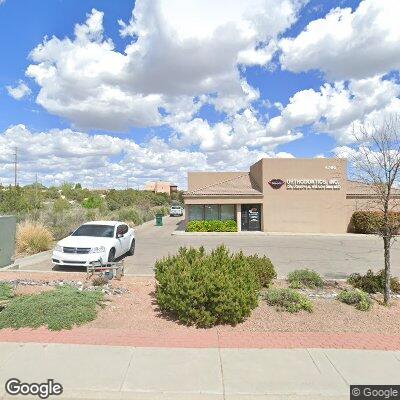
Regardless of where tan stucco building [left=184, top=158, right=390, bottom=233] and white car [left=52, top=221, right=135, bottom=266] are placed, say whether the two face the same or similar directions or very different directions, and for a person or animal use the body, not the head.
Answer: same or similar directions

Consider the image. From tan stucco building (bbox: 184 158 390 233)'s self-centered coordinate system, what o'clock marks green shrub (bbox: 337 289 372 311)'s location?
The green shrub is roughly at 12 o'clock from the tan stucco building.

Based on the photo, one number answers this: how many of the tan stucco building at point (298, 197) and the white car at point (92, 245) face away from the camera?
0

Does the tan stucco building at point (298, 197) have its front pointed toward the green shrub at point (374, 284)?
yes

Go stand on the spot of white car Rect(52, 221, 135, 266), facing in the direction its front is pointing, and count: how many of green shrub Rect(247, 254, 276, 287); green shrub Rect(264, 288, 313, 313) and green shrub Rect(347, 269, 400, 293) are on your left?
3

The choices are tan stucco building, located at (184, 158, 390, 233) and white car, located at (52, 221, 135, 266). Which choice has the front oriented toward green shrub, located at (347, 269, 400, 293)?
the tan stucco building

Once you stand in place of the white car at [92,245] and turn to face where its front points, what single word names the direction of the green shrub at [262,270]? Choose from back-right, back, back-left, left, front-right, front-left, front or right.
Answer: left

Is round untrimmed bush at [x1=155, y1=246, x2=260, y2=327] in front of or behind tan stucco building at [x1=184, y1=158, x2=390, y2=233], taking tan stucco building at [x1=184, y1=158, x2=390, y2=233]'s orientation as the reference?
in front

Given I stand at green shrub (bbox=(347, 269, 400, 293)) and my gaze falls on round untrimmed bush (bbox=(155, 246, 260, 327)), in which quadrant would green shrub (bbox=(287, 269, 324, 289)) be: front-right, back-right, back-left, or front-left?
front-right

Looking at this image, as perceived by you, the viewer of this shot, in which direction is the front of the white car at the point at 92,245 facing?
facing the viewer and to the left of the viewer

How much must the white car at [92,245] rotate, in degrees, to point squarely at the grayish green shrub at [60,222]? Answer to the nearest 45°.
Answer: approximately 135° to its right

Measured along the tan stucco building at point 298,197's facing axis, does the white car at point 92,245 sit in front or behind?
in front

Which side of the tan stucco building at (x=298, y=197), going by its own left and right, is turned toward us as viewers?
front

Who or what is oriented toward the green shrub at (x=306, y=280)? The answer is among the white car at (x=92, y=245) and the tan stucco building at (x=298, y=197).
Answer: the tan stucco building

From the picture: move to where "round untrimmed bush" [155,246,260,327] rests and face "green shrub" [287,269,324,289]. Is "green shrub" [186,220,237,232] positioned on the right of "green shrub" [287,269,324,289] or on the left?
left

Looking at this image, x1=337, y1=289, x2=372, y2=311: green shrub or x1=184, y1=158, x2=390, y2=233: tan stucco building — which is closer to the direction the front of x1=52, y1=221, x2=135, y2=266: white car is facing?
the green shrub

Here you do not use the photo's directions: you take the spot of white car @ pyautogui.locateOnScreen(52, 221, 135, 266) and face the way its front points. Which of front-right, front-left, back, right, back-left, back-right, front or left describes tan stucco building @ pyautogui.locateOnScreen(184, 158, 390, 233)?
back

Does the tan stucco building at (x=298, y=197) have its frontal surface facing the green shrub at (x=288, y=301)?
yes
